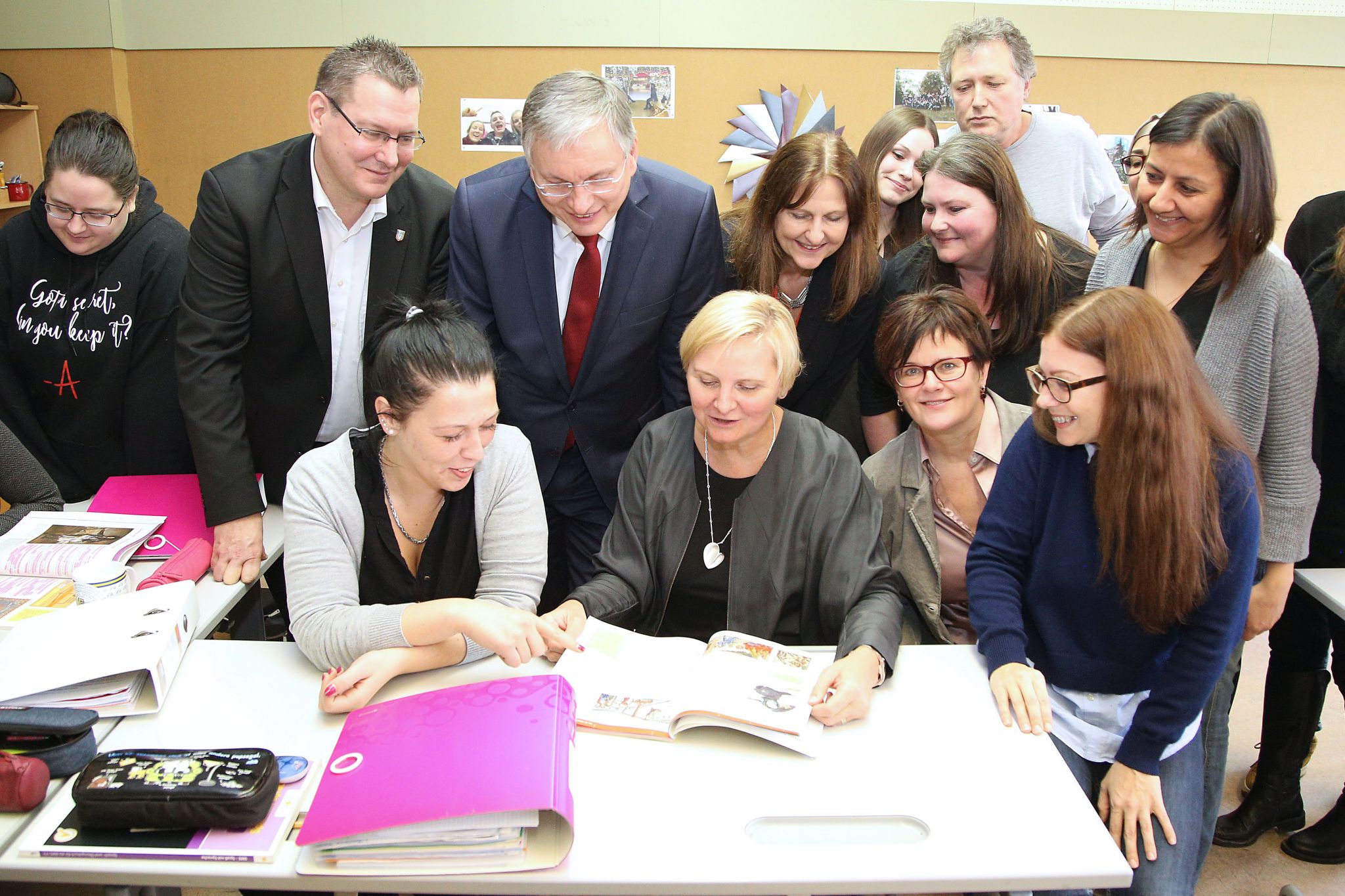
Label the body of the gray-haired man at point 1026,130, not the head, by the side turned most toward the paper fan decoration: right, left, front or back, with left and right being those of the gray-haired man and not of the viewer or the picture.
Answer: right

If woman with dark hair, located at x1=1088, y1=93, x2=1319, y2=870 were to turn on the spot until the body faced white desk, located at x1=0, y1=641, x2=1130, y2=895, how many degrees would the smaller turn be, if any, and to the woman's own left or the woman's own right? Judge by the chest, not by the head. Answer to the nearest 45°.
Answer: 0° — they already face it

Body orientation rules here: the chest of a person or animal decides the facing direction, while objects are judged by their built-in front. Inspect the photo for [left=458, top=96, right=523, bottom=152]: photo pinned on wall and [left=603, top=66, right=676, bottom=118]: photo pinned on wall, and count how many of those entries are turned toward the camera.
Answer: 2

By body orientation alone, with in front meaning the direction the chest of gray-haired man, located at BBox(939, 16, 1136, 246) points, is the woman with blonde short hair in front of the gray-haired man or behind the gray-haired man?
in front

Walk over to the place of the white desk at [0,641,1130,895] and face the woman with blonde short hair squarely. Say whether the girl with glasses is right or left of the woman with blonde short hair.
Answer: left

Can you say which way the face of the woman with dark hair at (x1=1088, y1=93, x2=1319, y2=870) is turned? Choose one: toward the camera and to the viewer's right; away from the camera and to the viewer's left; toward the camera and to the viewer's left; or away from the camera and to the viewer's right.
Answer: toward the camera and to the viewer's left

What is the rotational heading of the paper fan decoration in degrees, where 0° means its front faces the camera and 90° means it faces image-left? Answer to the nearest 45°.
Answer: approximately 0°

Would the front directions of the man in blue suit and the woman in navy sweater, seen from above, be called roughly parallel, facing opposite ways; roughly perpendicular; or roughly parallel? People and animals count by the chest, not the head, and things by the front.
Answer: roughly perpendicular

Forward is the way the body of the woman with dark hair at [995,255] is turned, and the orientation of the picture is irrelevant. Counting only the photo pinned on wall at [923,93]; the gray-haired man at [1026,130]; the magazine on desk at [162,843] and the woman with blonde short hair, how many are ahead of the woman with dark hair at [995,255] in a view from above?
2

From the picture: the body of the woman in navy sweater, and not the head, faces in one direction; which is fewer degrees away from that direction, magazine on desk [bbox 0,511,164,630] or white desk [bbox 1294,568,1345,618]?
the magazine on desk
